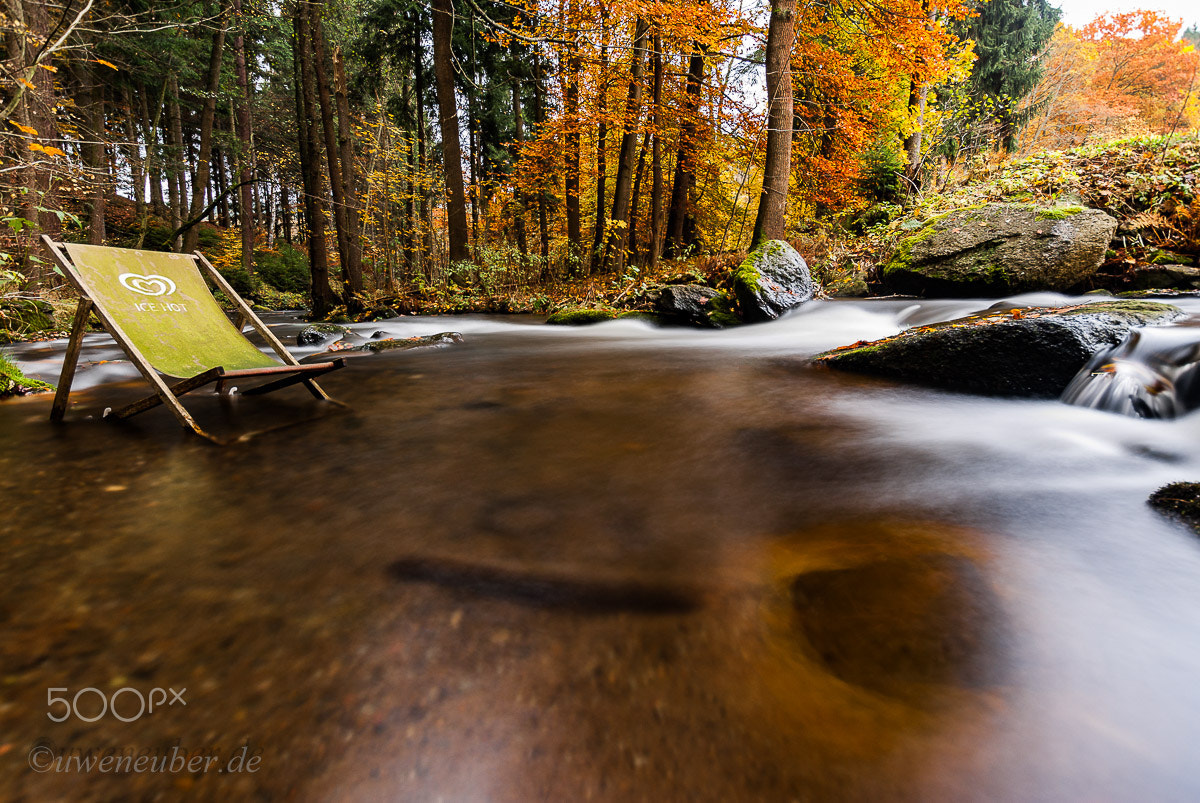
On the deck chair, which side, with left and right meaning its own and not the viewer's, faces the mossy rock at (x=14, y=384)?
back

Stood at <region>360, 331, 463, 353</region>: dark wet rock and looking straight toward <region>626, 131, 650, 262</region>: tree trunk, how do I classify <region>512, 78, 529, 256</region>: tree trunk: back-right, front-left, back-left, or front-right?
front-left

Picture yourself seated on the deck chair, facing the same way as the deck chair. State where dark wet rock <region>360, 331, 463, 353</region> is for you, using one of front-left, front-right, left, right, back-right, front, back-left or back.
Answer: left

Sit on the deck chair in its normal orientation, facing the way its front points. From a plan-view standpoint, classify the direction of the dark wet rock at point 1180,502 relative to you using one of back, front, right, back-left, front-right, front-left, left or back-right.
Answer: front

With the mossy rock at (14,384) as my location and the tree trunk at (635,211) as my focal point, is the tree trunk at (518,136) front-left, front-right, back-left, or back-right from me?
front-left

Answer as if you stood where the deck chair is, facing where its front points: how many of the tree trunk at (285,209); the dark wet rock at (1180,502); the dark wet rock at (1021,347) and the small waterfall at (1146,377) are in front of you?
3

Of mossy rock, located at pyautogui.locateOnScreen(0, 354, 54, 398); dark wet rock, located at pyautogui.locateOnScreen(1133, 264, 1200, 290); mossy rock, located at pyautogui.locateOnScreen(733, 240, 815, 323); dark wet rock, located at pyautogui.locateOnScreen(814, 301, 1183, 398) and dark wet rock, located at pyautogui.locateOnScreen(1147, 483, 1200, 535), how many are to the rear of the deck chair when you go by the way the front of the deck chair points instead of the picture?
1

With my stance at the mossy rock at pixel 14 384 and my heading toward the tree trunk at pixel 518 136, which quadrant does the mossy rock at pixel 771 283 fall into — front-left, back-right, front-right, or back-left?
front-right

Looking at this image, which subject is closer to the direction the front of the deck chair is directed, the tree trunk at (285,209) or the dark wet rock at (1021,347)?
the dark wet rock

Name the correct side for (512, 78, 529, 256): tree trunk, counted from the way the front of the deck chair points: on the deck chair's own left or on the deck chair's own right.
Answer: on the deck chair's own left

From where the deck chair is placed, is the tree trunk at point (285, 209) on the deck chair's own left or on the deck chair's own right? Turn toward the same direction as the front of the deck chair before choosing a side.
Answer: on the deck chair's own left

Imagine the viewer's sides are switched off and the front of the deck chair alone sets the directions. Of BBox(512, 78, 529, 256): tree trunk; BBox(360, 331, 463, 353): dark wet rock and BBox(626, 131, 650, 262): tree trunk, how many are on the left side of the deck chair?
3

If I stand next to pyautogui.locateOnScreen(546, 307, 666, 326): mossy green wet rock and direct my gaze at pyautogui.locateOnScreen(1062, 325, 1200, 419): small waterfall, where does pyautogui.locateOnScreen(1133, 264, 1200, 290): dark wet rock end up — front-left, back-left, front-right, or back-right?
front-left

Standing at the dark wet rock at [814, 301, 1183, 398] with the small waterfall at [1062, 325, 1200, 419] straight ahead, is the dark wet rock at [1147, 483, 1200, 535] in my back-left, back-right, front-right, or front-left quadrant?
front-right

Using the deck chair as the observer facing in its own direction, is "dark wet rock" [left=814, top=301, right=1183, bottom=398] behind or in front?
in front

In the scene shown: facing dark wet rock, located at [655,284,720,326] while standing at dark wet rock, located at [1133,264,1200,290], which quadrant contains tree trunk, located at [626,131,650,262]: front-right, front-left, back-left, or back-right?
front-right

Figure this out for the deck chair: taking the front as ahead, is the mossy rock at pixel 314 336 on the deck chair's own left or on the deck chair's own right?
on the deck chair's own left

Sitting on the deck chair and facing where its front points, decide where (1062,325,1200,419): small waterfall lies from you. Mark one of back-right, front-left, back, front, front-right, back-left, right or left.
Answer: front

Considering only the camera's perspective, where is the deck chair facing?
facing the viewer and to the right of the viewer
